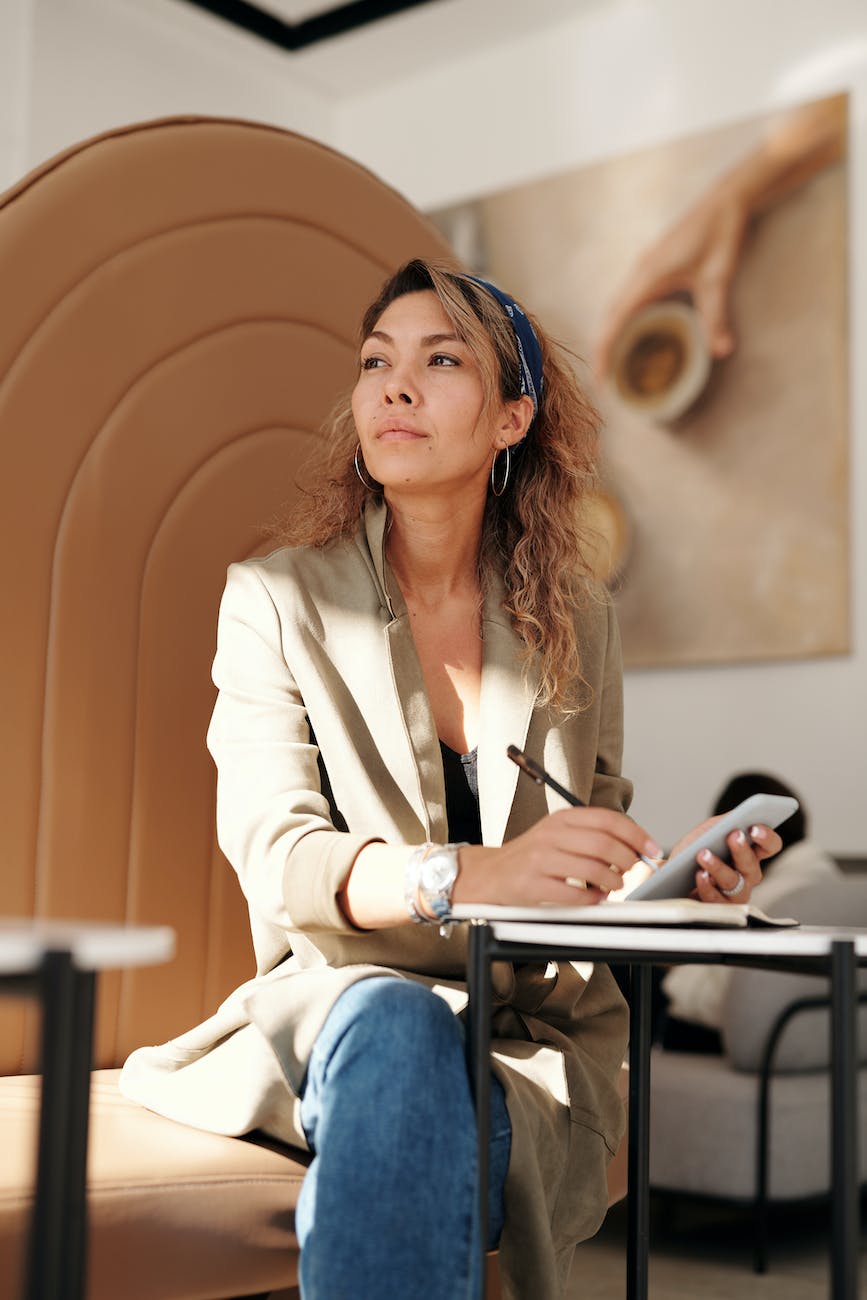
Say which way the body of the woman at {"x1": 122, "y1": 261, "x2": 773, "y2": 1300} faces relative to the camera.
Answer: toward the camera

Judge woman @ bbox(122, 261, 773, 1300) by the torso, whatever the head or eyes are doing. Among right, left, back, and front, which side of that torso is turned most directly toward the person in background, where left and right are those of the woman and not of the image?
back

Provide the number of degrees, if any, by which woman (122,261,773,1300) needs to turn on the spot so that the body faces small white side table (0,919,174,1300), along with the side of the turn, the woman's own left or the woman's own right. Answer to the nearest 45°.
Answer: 0° — they already face it

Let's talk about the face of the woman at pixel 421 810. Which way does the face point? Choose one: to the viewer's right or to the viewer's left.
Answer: to the viewer's left
